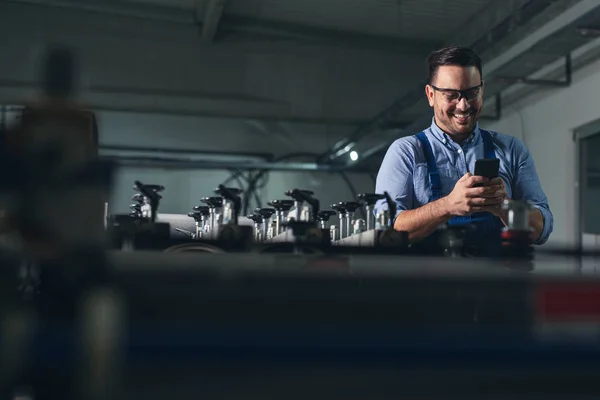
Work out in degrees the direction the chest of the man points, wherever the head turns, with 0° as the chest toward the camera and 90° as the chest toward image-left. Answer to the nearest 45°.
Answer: approximately 0°
